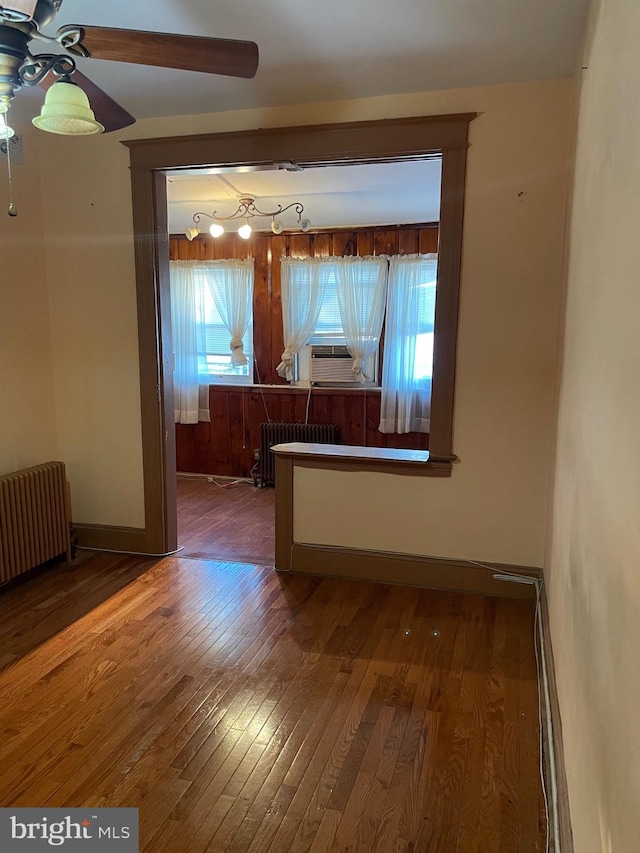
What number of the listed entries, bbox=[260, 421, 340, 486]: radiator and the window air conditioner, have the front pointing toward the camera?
2

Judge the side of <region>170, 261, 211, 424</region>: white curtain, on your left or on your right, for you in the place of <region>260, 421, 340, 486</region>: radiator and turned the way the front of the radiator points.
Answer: on your right

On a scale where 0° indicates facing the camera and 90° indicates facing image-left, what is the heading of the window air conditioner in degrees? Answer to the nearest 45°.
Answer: approximately 0°

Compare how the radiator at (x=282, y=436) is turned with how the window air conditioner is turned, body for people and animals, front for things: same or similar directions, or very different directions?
same or similar directions

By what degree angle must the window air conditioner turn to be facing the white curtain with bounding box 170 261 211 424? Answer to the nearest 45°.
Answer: approximately 90° to its right

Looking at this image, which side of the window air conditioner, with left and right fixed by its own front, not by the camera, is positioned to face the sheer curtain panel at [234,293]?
right

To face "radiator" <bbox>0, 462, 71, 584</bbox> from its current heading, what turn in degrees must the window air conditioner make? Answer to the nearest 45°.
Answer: approximately 45° to its right

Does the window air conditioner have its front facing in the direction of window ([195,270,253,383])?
no

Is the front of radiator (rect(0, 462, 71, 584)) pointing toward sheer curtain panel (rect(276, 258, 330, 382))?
no

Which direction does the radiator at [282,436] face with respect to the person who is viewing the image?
facing the viewer

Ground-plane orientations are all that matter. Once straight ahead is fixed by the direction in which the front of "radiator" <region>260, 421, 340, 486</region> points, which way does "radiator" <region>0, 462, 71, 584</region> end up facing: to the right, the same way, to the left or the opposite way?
to the left

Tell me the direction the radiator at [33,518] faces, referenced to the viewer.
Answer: facing the viewer and to the right of the viewer

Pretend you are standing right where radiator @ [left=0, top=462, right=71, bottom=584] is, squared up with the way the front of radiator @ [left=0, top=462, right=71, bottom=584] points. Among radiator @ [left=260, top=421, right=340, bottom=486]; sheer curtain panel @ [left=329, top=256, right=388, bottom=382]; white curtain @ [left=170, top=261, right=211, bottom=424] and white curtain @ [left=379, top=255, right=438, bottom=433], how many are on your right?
0

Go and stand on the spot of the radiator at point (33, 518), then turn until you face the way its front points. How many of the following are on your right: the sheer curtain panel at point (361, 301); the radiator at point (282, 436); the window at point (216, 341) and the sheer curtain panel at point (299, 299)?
0

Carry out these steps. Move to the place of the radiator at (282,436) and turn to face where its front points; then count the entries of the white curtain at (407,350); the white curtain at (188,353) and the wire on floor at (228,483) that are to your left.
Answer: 1

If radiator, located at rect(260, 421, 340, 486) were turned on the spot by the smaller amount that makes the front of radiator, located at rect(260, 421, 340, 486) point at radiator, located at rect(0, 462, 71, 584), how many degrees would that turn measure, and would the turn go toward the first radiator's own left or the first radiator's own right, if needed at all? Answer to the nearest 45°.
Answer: approximately 45° to the first radiator's own right
